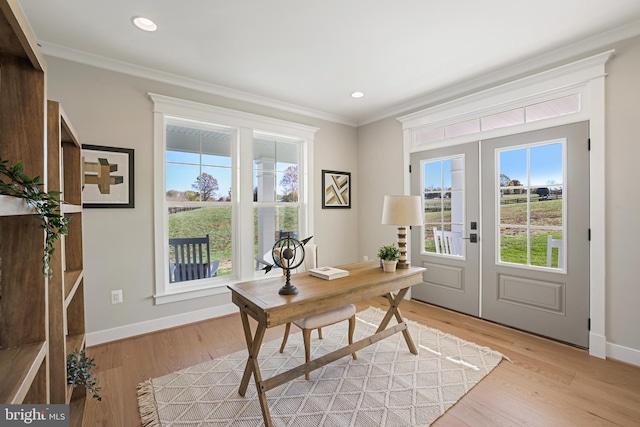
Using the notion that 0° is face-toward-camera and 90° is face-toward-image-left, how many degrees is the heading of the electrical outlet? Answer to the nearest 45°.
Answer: approximately 0°

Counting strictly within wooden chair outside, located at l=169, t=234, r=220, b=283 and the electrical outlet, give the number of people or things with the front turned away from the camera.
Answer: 1

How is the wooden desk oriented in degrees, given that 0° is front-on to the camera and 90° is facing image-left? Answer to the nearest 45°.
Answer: approximately 135°

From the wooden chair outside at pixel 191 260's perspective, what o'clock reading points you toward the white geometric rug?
The white geometric rug is roughly at 5 o'clock from the wooden chair outside.

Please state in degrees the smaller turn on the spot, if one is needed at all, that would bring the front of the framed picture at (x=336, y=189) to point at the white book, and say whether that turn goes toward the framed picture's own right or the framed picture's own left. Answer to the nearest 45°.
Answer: approximately 45° to the framed picture's own right

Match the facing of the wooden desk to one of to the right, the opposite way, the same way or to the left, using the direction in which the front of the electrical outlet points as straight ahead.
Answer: the opposite way

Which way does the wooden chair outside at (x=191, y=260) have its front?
away from the camera

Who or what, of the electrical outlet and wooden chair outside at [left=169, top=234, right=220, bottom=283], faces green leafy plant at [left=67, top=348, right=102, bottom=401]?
the electrical outlet

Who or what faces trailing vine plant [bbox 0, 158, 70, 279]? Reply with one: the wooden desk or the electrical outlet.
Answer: the electrical outlet

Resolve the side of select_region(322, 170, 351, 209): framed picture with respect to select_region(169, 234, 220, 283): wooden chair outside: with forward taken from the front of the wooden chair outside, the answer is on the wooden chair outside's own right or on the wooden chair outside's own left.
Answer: on the wooden chair outside's own right
